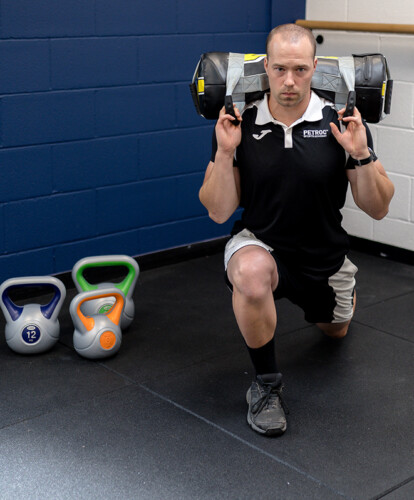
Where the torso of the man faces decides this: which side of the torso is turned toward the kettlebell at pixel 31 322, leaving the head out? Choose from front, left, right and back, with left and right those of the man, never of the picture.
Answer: right

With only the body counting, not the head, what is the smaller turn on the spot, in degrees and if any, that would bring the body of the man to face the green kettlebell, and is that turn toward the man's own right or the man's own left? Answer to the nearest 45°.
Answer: approximately 135° to the man's own right

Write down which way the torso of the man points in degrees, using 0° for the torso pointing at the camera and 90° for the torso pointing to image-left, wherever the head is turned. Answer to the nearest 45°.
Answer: approximately 0°

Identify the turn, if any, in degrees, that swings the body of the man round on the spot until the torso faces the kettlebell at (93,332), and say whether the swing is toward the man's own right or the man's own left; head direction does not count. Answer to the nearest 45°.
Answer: approximately 90° to the man's own right
